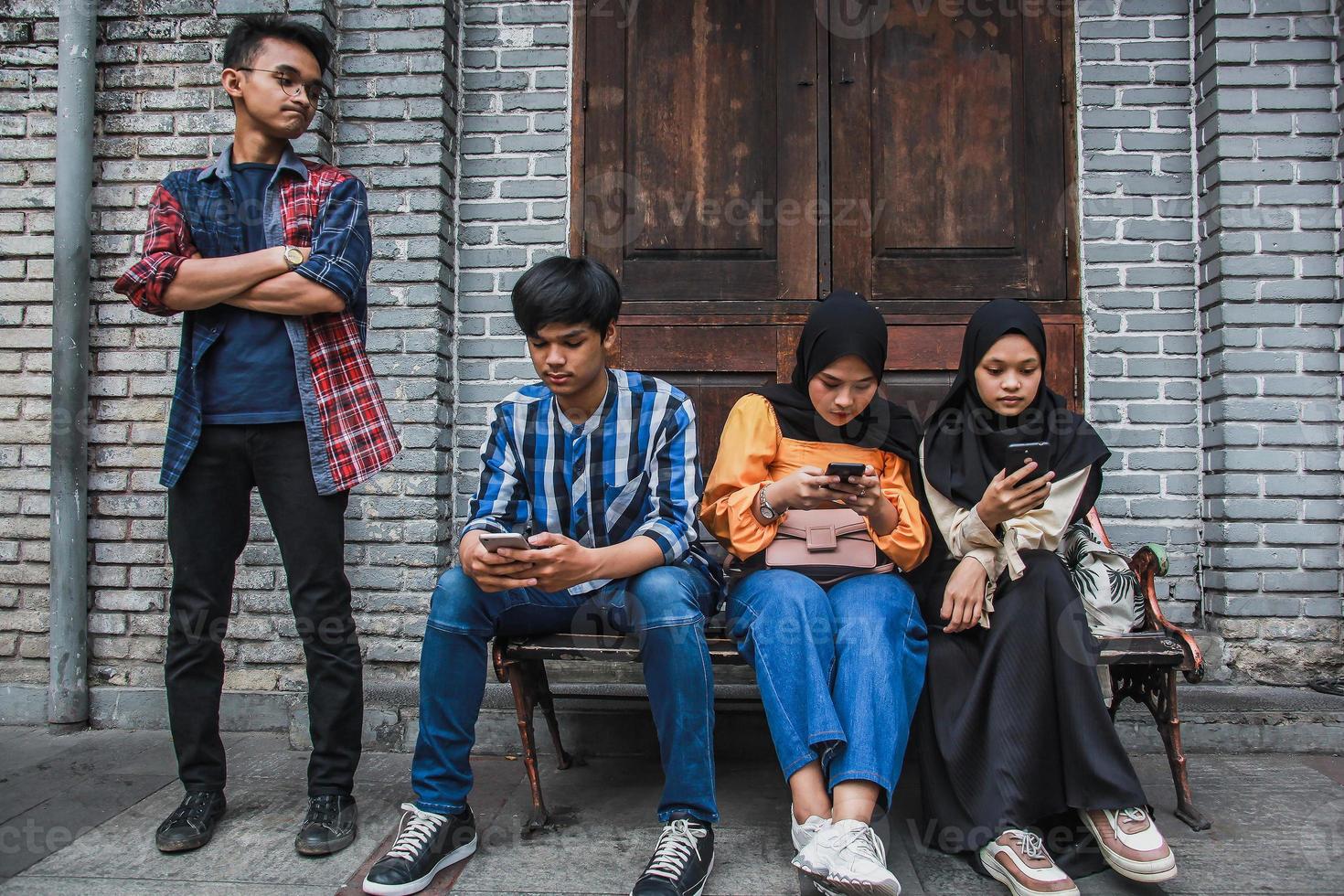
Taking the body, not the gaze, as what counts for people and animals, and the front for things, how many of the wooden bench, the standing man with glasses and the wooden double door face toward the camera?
3

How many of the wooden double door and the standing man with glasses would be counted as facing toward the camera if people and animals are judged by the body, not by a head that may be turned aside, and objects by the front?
2

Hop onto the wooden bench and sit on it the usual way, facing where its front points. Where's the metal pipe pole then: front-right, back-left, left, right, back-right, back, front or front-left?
right

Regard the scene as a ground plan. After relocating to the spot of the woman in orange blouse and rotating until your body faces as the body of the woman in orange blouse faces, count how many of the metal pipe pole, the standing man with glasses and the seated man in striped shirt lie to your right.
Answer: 3

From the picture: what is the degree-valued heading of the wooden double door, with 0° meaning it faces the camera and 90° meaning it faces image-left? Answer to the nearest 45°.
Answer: approximately 0°

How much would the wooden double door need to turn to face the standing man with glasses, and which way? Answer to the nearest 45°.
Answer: approximately 45° to its right

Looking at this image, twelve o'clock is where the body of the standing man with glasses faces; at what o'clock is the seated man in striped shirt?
The seated man in striped shirt is roughly at 10 o'clock from the standing man with glasses.

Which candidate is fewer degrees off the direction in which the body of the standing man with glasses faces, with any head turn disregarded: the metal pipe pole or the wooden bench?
the wooden bench

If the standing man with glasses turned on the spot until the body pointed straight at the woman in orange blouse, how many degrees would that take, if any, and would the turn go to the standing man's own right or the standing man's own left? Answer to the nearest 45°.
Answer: approximately 45° to the standing man's own left

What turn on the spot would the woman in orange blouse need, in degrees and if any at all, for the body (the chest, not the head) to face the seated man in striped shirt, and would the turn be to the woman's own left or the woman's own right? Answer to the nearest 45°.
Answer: approximately 90° to the woman's own right
